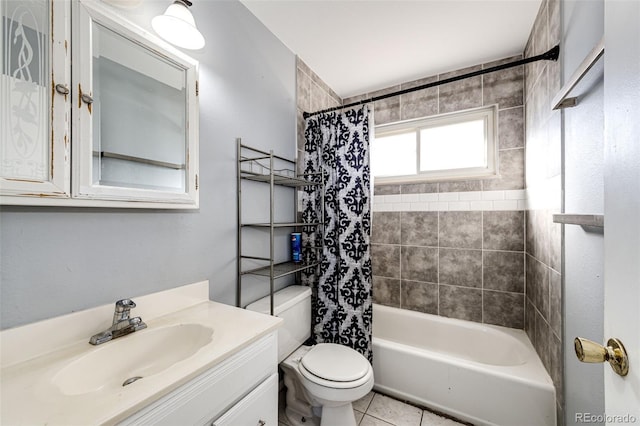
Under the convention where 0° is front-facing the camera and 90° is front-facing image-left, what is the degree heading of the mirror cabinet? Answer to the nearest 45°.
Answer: approximately 315°

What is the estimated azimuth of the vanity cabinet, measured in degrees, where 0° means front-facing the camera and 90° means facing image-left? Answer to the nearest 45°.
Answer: approximately 315°

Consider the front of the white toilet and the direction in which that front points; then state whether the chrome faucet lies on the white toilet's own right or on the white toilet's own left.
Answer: on the white toilet's own right

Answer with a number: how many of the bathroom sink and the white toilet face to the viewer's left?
0

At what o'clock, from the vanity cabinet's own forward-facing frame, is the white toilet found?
The white toilet is roughly at 9 o'clock from the vanity cabinet.

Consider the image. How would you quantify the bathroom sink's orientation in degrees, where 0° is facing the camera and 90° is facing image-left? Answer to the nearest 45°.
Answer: approximately 315°

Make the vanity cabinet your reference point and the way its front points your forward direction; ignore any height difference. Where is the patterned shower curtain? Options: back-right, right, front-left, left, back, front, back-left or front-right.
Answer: left

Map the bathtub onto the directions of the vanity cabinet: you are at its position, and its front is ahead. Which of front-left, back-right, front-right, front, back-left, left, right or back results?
front-left

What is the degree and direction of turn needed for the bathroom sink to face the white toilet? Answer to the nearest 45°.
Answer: approximately 45° to its left

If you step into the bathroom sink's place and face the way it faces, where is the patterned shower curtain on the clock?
The patterned shower curtain is roughly at 10 o'clock from the bathroom sink.
